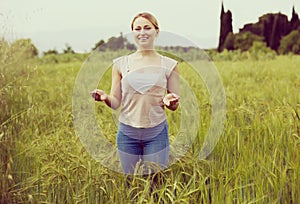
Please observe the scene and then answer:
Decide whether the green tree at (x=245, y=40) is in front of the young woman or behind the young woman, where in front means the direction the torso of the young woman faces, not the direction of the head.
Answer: behind

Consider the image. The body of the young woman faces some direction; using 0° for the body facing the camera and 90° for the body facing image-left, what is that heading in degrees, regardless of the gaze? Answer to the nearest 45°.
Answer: approximately 0°

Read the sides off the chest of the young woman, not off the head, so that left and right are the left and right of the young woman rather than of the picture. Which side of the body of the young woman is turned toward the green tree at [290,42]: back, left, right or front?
back

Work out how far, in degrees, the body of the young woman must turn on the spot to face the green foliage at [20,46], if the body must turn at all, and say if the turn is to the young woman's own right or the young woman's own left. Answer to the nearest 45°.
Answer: approximately 180°
